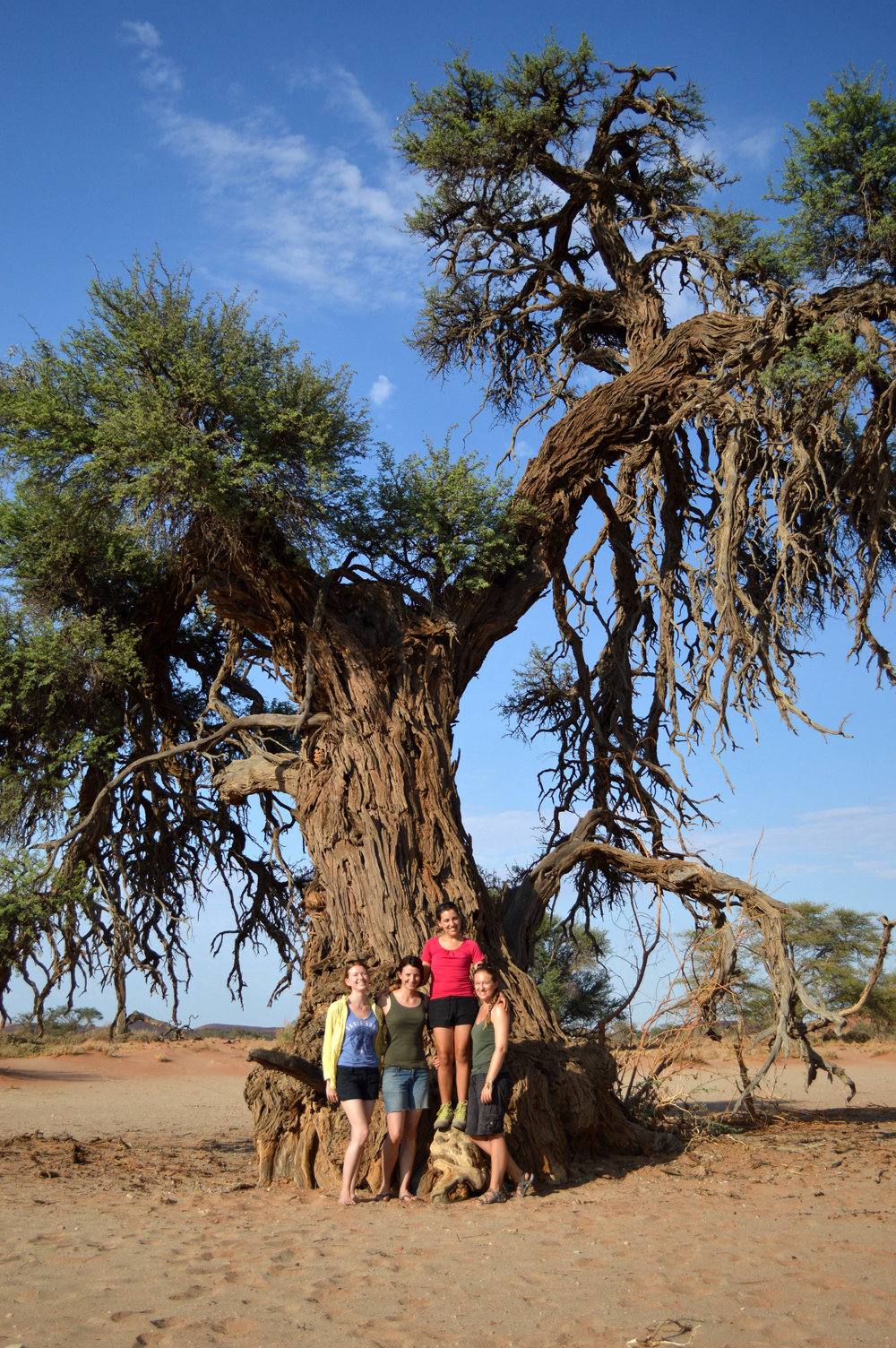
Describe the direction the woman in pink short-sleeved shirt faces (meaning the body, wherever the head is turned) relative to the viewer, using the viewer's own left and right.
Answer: facing the viewer

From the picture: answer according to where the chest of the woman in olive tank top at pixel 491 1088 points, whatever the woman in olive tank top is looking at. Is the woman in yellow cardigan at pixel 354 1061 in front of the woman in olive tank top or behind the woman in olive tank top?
in front

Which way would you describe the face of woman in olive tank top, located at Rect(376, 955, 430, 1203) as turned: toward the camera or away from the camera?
toward the camera

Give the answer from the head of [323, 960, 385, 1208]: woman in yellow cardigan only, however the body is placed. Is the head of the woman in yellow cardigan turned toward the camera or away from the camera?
toward the camera

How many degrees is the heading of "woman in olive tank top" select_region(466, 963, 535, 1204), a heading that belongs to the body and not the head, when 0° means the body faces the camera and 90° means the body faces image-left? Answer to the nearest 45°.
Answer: approximately 45°

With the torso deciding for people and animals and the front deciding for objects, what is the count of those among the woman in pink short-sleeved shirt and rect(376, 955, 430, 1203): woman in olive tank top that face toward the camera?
2

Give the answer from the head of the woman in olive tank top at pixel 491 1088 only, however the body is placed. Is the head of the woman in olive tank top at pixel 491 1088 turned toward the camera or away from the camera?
toward the camera
